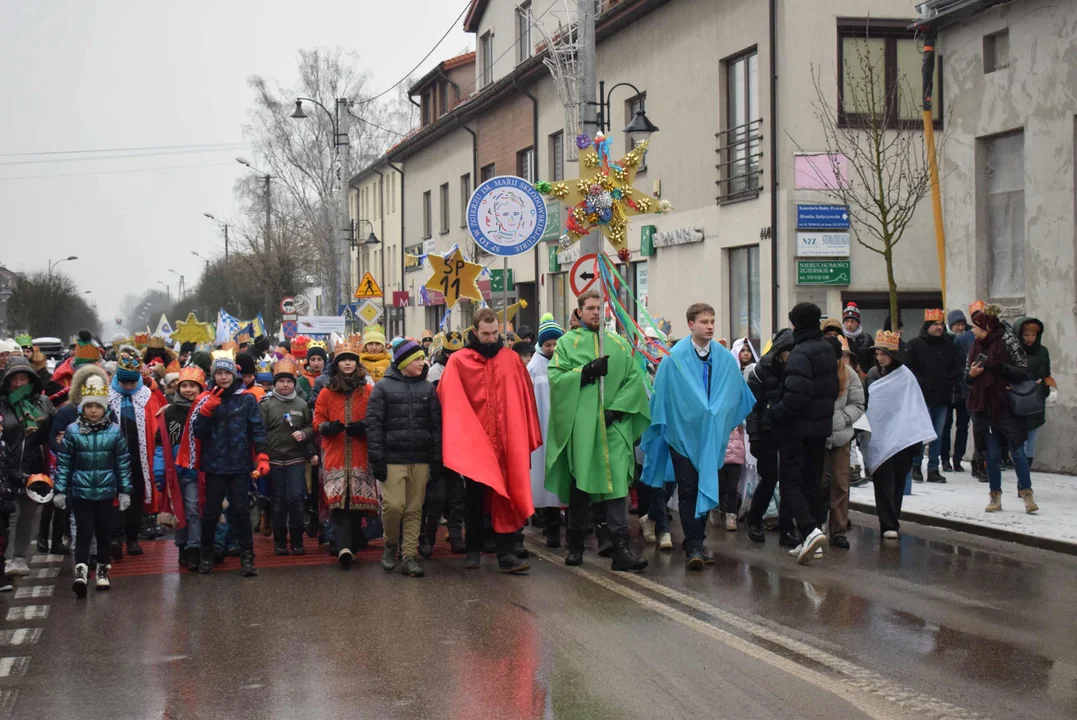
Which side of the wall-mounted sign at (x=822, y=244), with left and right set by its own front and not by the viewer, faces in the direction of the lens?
front

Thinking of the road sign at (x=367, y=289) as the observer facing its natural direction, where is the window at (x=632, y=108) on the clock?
The window is roughly at 10 o'clock from the road sign.

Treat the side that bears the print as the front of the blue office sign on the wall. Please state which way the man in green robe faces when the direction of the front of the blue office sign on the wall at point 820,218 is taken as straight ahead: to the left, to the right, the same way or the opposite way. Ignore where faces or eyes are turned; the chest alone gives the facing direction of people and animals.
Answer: the same way

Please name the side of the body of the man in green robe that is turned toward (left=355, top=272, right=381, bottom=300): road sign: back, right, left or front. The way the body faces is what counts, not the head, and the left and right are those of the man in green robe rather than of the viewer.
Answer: back

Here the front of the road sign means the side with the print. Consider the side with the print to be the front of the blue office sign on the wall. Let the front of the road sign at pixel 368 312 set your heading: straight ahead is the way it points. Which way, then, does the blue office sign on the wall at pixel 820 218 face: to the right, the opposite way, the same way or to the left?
the same way

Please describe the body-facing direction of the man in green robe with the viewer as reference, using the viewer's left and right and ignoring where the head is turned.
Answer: facing the viewer

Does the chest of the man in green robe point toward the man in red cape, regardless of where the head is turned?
no

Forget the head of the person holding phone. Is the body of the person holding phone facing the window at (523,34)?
no

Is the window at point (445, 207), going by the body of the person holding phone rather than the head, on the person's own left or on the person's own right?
on the person's own right

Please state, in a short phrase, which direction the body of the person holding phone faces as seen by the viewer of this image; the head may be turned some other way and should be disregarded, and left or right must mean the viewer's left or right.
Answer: facing the viewer and to the left of the viewer

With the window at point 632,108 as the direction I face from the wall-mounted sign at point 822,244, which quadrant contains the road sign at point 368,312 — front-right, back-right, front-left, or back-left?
front-left

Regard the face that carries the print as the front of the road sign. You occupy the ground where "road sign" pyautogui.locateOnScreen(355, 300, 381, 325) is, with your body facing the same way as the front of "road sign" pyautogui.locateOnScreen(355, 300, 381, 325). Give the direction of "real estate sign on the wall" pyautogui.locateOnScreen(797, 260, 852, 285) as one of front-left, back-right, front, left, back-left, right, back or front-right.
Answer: front-left

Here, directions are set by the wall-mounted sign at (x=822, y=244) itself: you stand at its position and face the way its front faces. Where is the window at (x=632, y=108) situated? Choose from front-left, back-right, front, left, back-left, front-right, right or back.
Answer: back-right
